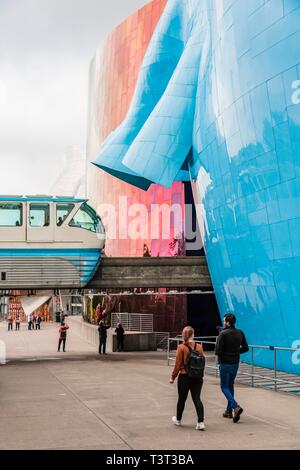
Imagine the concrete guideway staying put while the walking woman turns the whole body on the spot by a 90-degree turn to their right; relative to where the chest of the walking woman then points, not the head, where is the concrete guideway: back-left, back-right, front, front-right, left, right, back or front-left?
front-left

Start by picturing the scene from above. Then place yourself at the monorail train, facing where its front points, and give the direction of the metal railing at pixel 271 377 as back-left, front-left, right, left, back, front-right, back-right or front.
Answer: front-right

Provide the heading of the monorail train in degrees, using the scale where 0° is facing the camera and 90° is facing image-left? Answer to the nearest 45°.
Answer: approximately 270°

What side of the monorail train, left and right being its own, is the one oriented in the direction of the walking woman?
right

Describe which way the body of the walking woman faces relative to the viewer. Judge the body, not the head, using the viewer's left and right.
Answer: facing away from the viewer and to the left of the viewer

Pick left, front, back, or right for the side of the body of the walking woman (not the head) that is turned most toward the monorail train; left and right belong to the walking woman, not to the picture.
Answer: front

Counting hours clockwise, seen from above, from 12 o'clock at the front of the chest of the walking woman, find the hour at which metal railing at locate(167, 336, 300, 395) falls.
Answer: The metal railing is roughly at 2 o'clock from the walking woman.

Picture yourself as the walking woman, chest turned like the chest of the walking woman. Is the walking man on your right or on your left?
on your right

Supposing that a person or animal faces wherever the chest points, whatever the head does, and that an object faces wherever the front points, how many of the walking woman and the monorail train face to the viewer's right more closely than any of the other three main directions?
1

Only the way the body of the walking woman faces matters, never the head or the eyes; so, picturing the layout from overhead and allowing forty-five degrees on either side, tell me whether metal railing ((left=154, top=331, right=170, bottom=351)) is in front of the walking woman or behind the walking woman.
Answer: in front

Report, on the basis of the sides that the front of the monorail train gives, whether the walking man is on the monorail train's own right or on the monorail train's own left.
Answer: on the monorail train's own right
